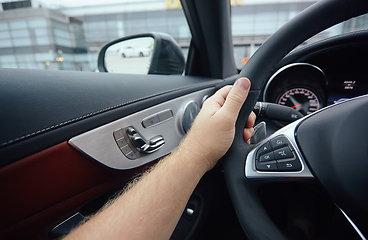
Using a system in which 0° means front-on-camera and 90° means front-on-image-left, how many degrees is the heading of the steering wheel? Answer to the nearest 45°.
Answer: approximately 0°
